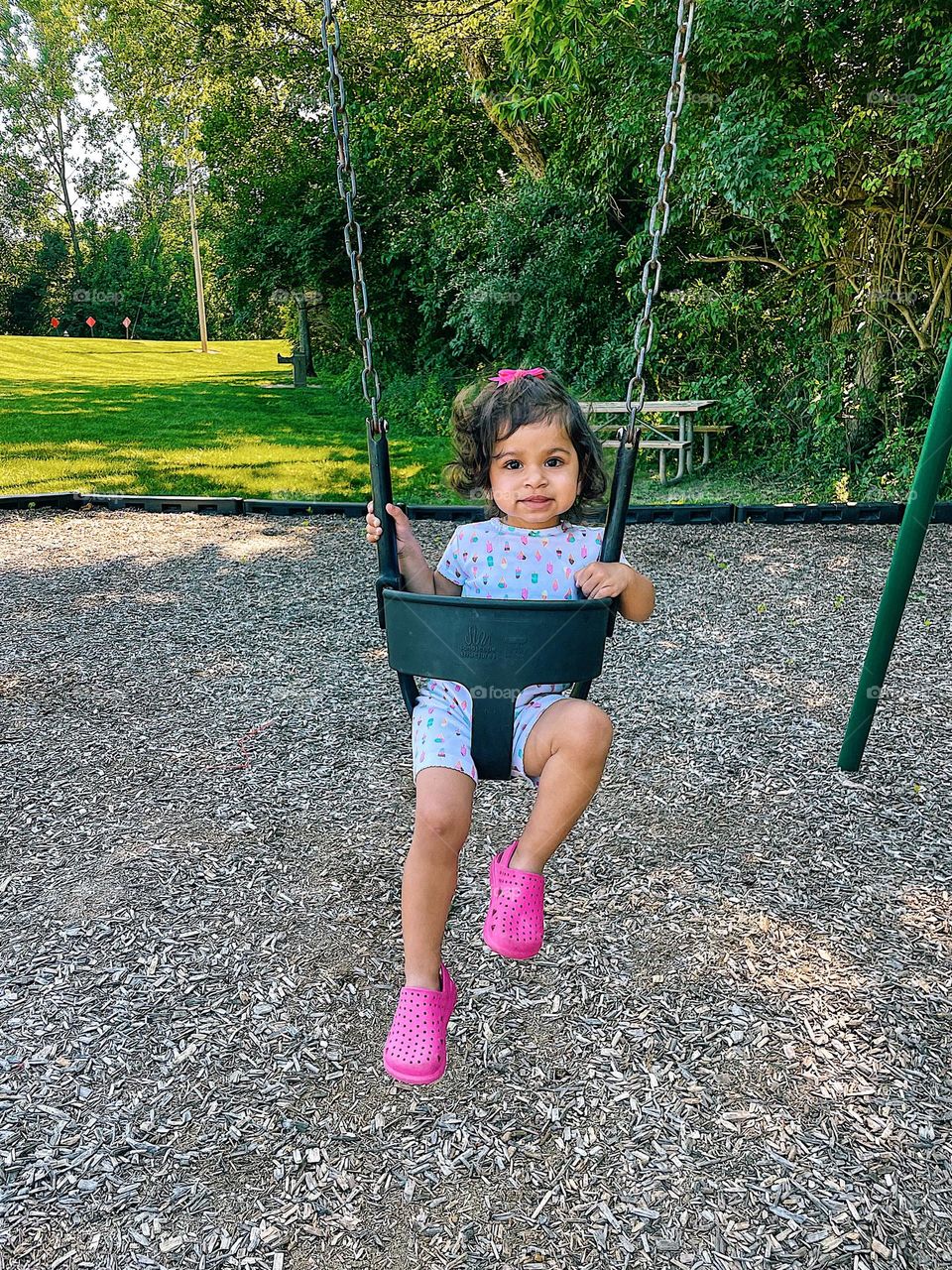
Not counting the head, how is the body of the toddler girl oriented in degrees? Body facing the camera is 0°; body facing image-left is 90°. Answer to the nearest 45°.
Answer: approximately 0°

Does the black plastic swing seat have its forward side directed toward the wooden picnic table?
no

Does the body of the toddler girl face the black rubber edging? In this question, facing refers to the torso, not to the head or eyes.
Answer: no

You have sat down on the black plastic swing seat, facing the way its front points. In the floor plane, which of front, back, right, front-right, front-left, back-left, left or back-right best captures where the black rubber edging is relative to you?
back

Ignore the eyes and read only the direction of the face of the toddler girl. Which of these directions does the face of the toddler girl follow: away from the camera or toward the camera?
toward the camera

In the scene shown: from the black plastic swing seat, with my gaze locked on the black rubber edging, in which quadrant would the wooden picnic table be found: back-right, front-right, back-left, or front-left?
front-right

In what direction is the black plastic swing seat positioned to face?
toward the camera

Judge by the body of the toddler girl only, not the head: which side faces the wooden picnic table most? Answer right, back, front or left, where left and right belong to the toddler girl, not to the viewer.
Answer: back
